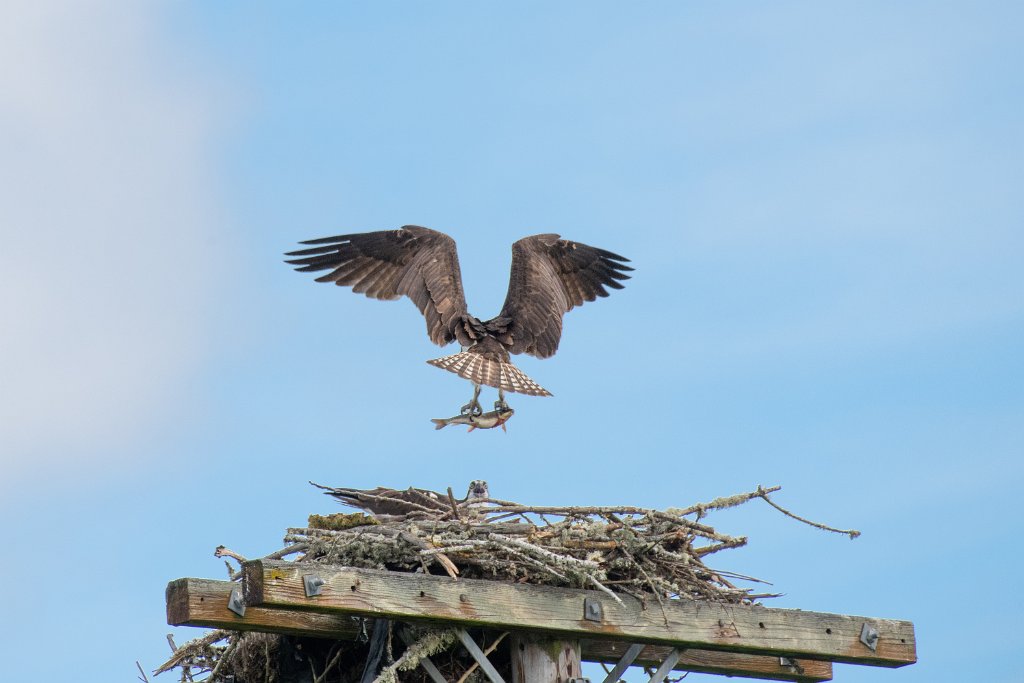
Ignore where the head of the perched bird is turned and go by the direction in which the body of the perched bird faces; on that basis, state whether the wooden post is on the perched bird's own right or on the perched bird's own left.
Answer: on the perched bird's own right

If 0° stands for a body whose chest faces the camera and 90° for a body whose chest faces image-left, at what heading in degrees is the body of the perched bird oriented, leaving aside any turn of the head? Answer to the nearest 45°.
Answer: approximately 270°

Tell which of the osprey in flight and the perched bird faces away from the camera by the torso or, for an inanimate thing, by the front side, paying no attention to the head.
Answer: the osprey in flight

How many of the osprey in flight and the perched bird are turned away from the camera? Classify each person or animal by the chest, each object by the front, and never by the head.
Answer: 1

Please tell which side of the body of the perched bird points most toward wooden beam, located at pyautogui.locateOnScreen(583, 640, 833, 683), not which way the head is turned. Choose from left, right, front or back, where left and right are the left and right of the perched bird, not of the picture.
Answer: front

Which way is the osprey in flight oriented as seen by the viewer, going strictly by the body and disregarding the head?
away from the camera

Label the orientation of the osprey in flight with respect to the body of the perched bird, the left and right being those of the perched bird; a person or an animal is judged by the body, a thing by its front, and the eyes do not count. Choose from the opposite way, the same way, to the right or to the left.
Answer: to the left
